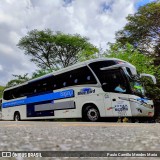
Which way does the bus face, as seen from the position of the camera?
facing the viewer and to the right of the viewer

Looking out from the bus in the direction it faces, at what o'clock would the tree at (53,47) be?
The tree is roughly at 7 o'clock from the bus.
